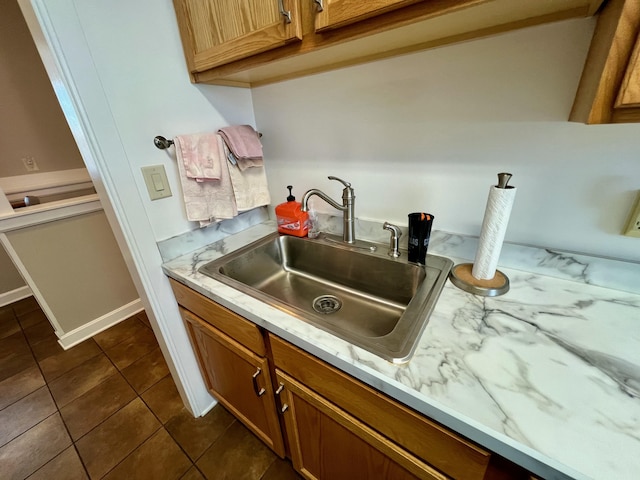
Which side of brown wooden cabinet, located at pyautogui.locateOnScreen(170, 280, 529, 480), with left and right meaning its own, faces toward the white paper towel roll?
back

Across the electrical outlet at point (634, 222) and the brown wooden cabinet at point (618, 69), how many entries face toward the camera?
2

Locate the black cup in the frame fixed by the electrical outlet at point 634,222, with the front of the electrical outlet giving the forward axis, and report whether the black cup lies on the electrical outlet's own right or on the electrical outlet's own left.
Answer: on the electrical outlet's own right

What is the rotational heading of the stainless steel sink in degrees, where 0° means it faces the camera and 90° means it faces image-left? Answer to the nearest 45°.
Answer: approximately 45°
